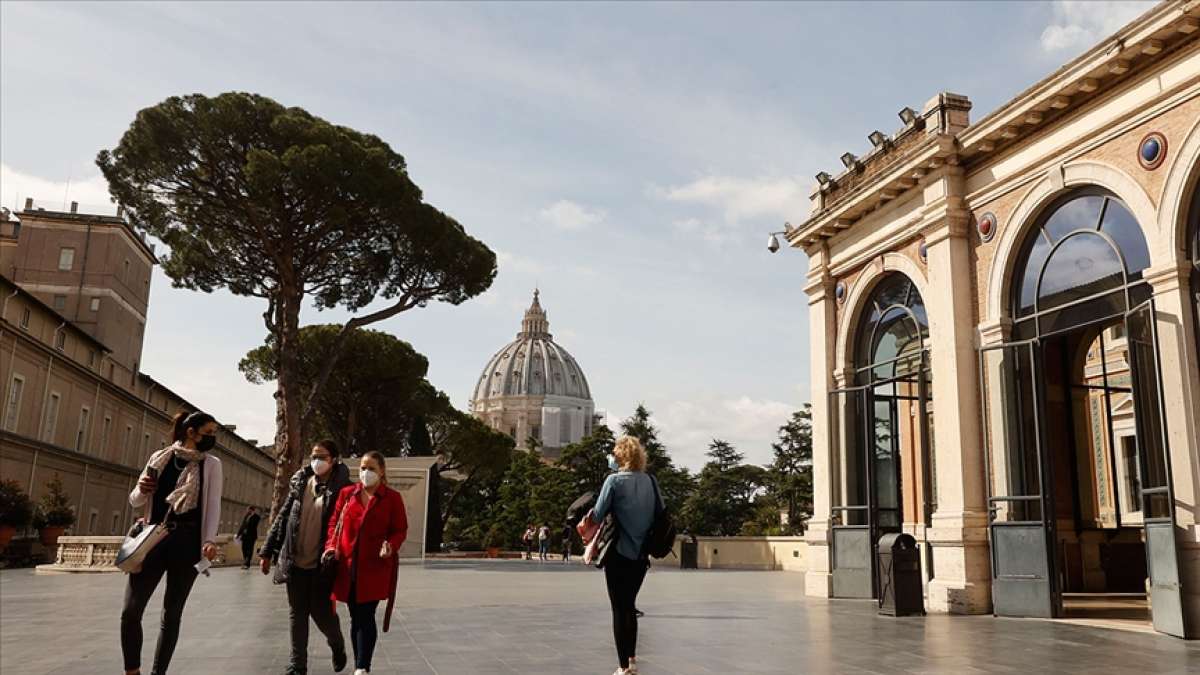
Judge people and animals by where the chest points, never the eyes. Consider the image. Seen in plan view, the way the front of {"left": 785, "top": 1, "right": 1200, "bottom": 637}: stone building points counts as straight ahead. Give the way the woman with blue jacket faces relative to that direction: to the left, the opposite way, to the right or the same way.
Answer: to the right

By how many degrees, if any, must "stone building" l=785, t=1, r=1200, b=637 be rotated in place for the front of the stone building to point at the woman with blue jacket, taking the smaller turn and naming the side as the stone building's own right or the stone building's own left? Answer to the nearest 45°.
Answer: approximately 45° to the stone building's own left

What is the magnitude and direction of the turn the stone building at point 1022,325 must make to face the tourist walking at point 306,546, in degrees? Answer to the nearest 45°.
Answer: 0° — it already faces them

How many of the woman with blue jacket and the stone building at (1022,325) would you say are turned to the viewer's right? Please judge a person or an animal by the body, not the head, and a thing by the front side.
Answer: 0

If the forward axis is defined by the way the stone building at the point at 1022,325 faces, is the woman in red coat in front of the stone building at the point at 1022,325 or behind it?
in front

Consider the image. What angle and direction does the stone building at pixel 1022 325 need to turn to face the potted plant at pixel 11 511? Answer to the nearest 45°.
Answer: approximately 45° to its right

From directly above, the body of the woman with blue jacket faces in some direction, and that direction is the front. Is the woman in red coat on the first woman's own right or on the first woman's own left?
on the first woman's own left

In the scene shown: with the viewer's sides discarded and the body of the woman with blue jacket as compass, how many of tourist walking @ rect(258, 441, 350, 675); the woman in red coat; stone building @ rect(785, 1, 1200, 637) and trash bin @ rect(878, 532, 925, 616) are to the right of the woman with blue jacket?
2

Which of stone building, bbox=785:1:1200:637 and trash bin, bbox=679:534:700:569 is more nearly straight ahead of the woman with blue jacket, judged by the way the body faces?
the trash bin

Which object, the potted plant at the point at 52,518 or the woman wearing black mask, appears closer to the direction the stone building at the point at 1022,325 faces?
the woman wearing black mask

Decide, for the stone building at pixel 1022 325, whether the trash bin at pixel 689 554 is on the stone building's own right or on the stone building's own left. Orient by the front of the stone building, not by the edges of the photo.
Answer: on the stone building's own right

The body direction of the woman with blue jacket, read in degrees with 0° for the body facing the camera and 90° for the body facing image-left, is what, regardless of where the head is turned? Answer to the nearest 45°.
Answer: approximately 135°

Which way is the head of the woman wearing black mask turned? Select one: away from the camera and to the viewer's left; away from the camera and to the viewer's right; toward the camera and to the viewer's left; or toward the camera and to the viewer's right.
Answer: toward the camera and to the viewer's right

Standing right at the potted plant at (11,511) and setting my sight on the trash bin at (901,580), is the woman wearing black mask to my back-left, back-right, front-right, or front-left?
front-right

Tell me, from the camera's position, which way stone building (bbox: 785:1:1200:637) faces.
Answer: facing the viewer and to the left of the viewer

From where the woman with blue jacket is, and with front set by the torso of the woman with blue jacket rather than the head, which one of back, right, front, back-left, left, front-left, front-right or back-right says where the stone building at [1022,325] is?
right
